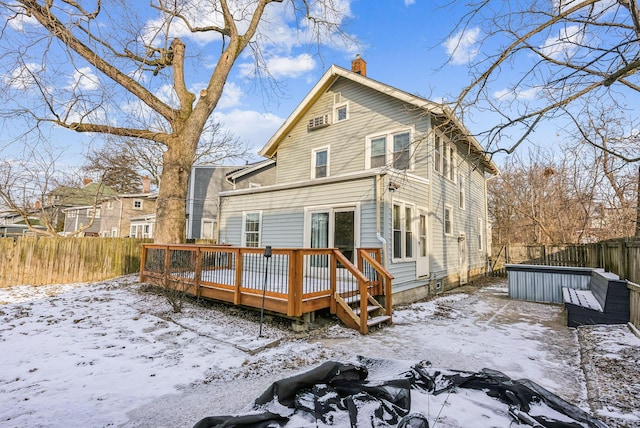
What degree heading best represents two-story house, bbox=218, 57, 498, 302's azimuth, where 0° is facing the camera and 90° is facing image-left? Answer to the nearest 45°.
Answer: approximately 225°

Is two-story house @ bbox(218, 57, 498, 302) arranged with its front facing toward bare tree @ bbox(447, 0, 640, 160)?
no

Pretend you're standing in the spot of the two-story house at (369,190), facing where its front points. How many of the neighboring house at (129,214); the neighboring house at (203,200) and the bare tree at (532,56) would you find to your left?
2

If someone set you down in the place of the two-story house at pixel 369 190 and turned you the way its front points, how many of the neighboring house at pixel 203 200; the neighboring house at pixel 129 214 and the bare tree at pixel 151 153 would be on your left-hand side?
3

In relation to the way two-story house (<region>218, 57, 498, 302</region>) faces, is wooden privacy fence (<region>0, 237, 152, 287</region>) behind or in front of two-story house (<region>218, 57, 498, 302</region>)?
behind

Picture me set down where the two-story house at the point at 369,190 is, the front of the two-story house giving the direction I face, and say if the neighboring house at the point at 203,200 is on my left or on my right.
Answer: on my left

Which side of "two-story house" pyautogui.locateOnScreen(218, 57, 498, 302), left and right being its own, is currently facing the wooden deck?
back

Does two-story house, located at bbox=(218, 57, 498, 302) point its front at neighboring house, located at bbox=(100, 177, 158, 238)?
no

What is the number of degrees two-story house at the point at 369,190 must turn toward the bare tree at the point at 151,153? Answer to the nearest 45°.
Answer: approximately 90° to its left

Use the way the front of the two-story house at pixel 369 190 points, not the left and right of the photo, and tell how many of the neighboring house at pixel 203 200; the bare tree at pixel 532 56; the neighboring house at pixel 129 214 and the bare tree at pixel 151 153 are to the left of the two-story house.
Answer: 3

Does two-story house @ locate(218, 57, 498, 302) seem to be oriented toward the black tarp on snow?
no

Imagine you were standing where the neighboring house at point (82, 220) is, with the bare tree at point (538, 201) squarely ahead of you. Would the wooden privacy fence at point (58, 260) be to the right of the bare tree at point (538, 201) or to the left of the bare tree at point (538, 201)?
right

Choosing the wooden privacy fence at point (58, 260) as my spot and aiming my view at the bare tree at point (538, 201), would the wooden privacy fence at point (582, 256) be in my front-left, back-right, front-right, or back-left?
front-right

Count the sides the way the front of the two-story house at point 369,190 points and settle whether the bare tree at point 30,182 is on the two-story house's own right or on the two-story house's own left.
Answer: on the two-story house's own left

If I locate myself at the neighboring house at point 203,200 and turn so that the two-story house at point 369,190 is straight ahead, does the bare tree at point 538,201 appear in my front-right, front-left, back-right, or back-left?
front-left
